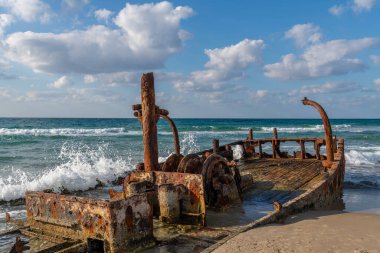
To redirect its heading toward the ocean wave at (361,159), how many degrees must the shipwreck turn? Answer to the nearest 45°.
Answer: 0° — it already faces it

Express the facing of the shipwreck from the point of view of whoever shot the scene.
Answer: facing away from the viewer and to the right of the viewer
